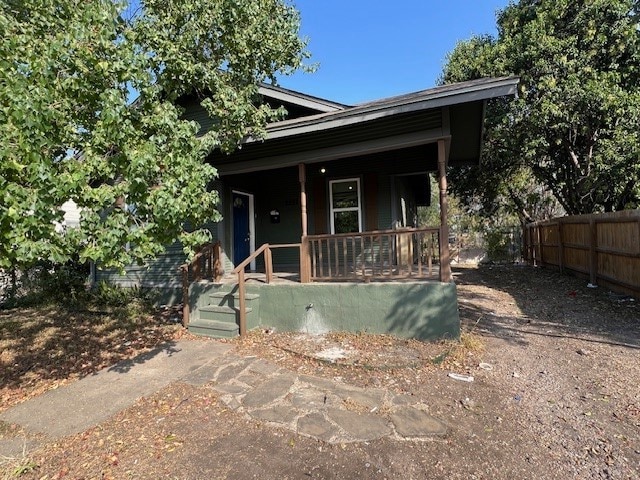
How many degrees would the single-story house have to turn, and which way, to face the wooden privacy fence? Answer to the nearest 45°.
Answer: approximately 90° to its left

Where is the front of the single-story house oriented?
toward the camera

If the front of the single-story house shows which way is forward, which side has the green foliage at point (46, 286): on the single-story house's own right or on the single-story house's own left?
on the single-story house's own right

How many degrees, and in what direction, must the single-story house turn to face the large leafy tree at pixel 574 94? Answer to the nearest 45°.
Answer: approximately 135° to its left

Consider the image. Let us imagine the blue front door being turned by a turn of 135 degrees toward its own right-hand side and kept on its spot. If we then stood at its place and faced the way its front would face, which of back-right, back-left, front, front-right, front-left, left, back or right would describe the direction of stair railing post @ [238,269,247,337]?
left

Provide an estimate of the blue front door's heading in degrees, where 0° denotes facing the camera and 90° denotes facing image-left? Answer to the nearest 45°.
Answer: approximately 315°

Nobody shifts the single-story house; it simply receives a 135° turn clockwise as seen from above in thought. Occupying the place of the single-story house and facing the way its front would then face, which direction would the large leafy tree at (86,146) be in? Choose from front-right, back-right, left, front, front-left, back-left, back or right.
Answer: left
